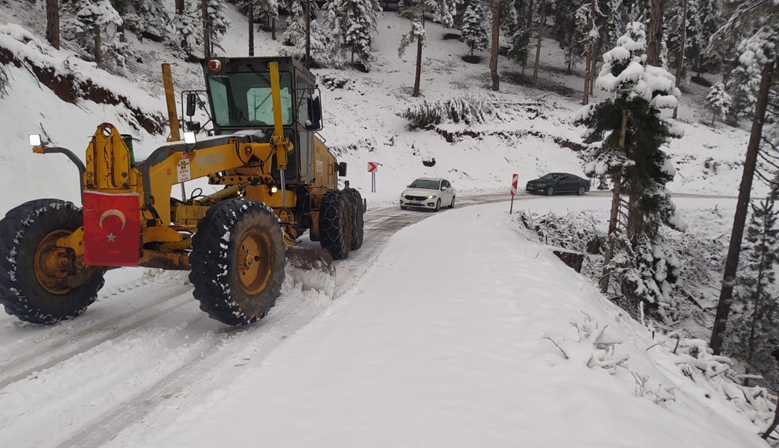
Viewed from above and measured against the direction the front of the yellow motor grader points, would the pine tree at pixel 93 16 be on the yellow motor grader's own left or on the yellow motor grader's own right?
on the yellow motor grader's own right

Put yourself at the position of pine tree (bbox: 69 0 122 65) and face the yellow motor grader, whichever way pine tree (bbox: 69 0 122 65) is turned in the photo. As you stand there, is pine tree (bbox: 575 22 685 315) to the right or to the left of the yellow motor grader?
left

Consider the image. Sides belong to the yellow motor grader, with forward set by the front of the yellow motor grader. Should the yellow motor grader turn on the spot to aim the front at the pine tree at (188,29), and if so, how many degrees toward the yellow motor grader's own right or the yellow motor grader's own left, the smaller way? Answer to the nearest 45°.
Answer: approximately 135° to the yellow motor grader's own right

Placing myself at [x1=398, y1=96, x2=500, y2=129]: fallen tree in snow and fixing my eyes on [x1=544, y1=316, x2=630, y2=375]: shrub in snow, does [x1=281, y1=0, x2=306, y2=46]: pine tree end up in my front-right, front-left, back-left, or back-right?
back-right

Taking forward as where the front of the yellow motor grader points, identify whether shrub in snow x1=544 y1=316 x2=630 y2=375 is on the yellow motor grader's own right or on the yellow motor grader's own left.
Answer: on the yellow motor grader's own left

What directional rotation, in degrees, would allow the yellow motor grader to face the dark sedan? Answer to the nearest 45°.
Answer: approximately 180°

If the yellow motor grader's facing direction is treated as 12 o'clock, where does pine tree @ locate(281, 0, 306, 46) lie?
The pine tree is roughly at 5 o'clock from the yellow motor grader.

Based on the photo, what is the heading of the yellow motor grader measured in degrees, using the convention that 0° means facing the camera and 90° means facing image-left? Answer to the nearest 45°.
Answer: approximately 45°

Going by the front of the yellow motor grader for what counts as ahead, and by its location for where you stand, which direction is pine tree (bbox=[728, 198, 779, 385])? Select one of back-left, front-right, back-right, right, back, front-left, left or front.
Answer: back-left

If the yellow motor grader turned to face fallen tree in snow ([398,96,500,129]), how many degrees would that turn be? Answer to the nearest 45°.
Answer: approximately 180°
